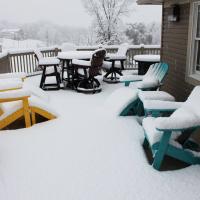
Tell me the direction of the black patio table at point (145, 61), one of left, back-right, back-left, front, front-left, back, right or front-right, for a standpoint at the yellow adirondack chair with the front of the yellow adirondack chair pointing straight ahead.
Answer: front-left

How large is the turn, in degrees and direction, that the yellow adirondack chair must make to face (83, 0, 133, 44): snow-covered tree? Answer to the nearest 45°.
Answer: approximately 90° to its left

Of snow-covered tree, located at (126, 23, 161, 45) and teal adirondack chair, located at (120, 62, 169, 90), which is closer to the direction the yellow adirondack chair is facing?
the teal adirondack chair

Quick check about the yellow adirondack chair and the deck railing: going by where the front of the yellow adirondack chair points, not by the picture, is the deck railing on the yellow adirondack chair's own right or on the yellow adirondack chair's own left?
on the yellow adirondack chair's own left

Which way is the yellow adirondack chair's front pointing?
to the viewer's right

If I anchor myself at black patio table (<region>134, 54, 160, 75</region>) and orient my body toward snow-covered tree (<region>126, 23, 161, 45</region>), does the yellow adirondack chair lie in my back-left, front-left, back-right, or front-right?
back-left

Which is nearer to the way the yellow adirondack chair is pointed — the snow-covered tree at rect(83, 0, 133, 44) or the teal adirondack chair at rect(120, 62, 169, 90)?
the teal adirondack chair

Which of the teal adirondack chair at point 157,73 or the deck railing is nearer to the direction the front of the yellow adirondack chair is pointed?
the teal adirondack chair

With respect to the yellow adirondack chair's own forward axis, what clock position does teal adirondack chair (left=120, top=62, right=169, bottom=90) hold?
The teal adirondack chair is roughly at 12 o'clock from the yellow adirondack chair.

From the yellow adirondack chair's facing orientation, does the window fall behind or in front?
in front

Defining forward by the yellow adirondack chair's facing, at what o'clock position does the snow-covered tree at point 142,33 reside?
The snow-covered tree is roughly at 10 o'clock from the yellow adirondack chair.
